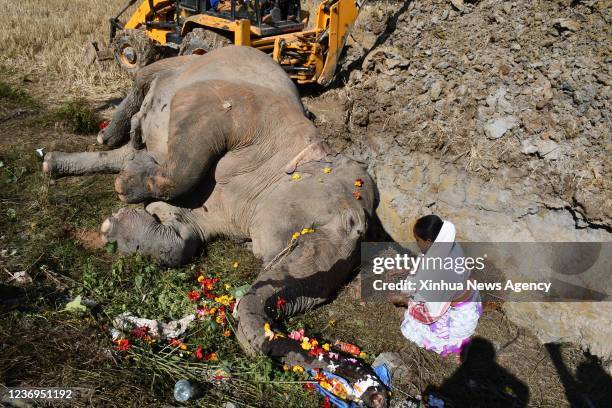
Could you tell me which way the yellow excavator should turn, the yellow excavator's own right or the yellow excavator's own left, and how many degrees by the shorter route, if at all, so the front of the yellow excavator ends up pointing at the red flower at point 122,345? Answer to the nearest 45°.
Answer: approximately 135° to the yellow excavator's own left

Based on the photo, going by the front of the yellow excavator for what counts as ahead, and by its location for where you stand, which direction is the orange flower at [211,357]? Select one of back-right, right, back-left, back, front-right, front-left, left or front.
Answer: back-left

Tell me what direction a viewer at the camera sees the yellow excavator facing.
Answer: facing away from the viewer and to the left of the viewer

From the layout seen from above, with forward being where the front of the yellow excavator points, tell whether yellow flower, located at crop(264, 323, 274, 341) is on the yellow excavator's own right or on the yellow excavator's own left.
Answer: on the yellow excavator's own left

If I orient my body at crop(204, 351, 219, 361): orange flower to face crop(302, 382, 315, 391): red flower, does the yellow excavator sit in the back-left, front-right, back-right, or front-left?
back-left
